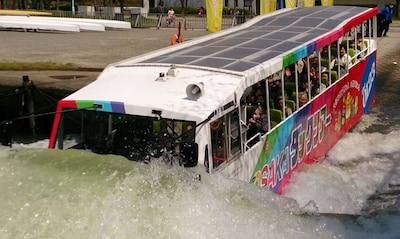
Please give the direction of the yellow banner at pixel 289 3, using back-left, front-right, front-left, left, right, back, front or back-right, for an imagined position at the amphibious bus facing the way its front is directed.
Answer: back-right

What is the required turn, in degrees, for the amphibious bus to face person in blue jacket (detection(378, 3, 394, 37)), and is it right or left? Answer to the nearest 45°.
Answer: approximately 135° to its right

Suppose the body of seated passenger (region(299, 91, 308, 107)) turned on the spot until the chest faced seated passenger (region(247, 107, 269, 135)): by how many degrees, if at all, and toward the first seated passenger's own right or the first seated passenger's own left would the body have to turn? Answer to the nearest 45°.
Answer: approximately 45° to the first seated passenger's own left

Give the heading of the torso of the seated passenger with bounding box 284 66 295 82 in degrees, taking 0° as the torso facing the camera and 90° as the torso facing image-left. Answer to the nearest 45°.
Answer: approximately 45°

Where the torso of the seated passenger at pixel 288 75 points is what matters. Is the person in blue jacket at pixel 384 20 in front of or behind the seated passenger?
behind

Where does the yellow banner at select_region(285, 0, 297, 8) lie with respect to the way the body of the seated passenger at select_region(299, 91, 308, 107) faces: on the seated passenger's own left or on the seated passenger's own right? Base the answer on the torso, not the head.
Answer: on the seated passenger's own right

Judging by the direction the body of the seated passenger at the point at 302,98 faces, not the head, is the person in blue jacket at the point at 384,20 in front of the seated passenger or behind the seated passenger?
behind

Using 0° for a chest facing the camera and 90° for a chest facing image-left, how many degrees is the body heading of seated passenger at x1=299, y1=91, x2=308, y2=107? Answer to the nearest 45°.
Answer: approximately 45°

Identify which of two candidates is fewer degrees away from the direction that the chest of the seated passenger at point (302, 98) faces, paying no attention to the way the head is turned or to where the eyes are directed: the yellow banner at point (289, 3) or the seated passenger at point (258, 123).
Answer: the seated passenger

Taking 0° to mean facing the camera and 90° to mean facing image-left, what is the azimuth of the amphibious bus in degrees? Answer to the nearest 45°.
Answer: approximately 45°
